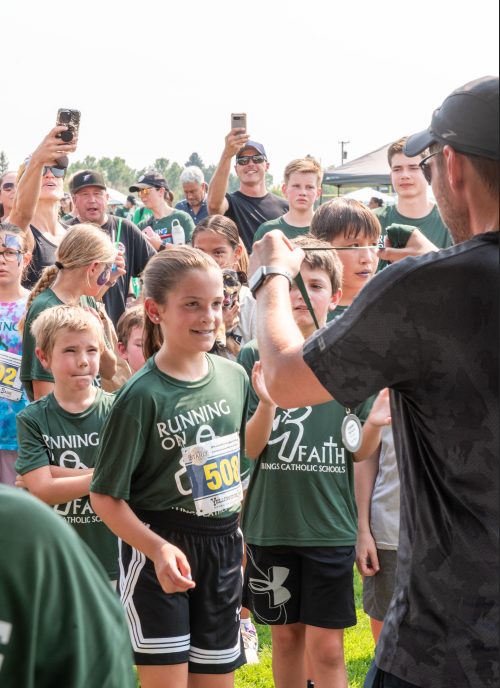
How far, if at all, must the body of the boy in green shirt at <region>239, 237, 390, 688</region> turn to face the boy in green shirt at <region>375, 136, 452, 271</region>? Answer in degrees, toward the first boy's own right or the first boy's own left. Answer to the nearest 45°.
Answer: approximately 180°

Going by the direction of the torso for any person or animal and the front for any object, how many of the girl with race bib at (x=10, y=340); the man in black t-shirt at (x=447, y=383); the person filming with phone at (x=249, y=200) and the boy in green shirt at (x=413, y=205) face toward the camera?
3

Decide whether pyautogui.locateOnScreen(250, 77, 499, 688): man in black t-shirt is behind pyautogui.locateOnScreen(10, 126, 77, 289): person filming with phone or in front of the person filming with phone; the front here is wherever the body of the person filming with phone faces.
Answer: in front

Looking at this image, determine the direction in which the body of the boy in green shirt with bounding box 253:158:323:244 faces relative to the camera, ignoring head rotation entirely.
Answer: toward the camera

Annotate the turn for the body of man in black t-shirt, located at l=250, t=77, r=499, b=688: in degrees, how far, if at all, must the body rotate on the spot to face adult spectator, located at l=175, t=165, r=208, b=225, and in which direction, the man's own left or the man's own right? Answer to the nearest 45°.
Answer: approximately 45° to the man's own right

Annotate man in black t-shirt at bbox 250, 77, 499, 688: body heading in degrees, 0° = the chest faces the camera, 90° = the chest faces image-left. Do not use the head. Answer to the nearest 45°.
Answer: approximately 135°

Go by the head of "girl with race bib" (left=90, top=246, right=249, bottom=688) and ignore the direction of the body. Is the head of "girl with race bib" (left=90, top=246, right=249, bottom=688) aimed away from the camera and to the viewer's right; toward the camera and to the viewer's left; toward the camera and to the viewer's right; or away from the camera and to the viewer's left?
toward the camera and to the viewer's right

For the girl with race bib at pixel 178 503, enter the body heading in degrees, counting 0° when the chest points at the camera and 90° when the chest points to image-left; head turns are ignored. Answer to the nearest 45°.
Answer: approximately 315°

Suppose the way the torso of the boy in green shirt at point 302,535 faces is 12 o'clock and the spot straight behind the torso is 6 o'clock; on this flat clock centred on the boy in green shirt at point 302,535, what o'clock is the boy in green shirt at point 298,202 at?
the boy in green shirt at point 298,202 is roughly at 6 o'clock from the boy in green shirt at point 302,535.

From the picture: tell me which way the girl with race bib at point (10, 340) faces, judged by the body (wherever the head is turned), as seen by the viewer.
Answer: toward the camera

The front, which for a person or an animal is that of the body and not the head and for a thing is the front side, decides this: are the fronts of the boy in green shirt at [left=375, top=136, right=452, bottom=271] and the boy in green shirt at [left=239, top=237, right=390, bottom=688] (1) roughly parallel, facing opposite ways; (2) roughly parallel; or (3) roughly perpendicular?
roughly parallel

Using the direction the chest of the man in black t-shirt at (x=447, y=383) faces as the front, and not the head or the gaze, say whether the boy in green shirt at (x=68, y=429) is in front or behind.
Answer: in front

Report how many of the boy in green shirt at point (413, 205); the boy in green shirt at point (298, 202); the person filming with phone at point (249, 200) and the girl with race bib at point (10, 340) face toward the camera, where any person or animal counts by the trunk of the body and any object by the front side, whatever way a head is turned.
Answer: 4

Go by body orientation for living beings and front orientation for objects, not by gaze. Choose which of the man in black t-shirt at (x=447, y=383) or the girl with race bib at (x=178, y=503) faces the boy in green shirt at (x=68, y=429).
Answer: the man in black t-shirt
